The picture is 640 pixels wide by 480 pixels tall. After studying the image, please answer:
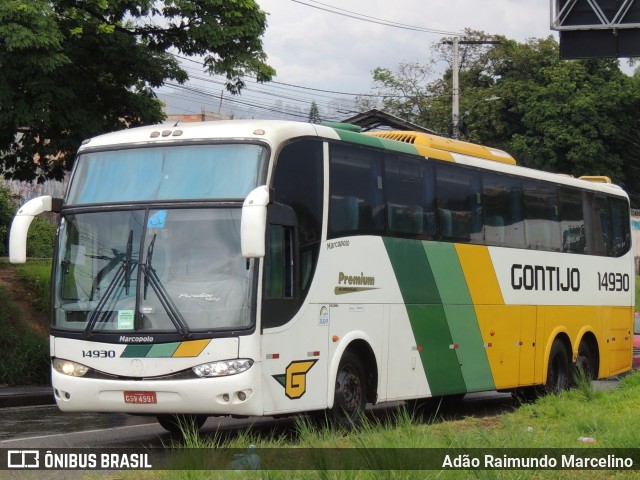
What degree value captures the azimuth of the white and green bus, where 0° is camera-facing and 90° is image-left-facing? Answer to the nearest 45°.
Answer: approximately 45°
